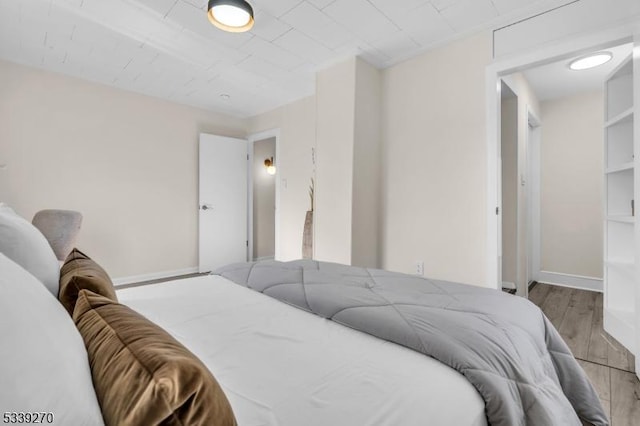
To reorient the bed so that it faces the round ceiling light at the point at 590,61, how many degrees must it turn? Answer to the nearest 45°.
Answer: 0° — it already faces it

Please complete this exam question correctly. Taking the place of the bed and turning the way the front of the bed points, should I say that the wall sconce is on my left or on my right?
on my left

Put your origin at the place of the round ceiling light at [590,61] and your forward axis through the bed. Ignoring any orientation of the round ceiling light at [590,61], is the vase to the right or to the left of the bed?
right

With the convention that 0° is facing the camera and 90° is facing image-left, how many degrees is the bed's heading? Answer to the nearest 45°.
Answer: approximately 225°

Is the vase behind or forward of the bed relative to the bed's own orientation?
forward
